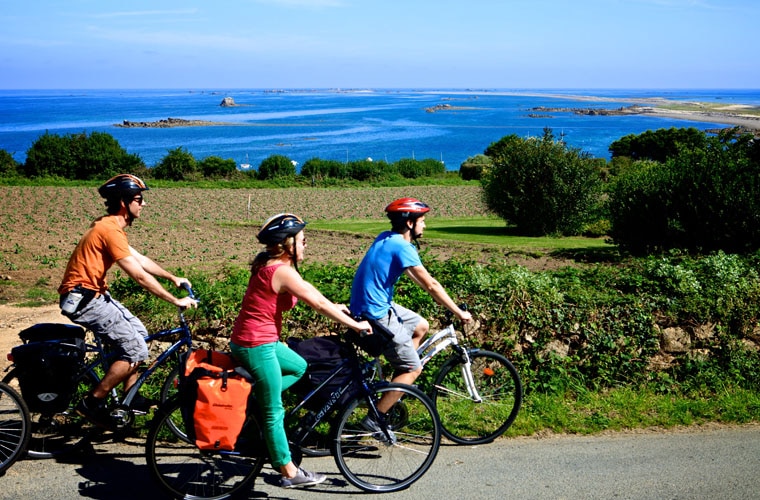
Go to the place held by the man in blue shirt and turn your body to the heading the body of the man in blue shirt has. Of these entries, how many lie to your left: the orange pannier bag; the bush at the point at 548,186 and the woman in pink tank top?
1

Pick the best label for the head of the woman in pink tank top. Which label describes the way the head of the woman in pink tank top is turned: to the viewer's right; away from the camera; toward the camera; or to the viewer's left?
to the viewer's right

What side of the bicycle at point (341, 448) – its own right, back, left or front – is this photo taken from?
right

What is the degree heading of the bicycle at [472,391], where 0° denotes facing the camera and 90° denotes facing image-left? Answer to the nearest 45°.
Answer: approximately 270°

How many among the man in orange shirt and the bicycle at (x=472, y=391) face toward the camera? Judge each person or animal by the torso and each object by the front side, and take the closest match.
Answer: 0

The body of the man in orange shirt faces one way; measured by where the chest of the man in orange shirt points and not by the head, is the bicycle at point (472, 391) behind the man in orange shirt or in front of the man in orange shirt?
in front

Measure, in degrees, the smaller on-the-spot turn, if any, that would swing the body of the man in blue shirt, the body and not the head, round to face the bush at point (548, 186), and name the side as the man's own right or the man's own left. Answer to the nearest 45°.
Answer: approximately 90° to the man's own left

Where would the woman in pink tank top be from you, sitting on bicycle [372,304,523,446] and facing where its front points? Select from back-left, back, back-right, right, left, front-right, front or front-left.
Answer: back-right

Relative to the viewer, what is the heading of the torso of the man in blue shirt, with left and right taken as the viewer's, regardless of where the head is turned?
facing to the right of the viewer

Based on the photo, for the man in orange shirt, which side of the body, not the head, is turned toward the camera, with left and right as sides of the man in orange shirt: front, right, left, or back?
right

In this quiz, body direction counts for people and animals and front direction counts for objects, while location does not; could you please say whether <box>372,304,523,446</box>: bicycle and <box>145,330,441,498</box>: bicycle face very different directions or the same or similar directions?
same or similar directions

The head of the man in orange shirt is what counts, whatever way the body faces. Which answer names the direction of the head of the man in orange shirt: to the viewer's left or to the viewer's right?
to the viewer's right
